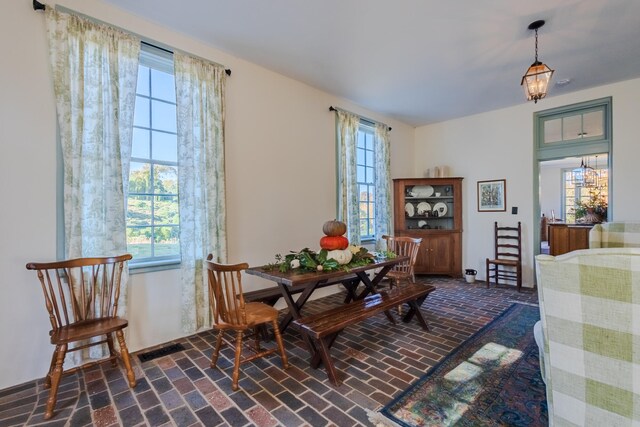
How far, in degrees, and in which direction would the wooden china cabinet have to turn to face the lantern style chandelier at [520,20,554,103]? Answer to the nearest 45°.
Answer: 0° — it already faces it

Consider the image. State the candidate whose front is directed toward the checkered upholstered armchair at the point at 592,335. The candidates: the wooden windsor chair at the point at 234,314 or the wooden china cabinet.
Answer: the wooden china cabinet

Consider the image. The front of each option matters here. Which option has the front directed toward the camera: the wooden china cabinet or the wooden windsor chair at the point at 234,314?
the wooden china cabinet

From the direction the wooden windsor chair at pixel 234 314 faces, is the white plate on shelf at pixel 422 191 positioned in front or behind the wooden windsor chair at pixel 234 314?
in front

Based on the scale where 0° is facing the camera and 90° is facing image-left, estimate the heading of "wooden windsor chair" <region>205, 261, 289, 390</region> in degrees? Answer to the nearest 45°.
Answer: approximately 225°

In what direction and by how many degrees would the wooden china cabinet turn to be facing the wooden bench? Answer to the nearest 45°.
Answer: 0° — it already faces it

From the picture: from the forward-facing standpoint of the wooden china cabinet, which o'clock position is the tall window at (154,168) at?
The tall window is roughly at 1 o'clock from the wooden china cabinet.

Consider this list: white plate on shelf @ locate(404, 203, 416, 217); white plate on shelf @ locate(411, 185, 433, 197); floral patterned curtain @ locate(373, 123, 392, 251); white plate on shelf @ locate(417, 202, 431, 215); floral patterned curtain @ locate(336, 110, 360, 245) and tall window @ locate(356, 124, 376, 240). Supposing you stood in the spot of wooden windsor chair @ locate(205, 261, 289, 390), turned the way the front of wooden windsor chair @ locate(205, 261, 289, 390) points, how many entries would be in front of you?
6

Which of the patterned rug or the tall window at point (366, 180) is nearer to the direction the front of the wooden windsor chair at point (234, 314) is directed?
the tall window

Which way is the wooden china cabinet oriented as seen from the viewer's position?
toward the camera

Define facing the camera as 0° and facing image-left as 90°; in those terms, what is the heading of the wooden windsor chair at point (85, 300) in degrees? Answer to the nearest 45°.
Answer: approximately 315°
